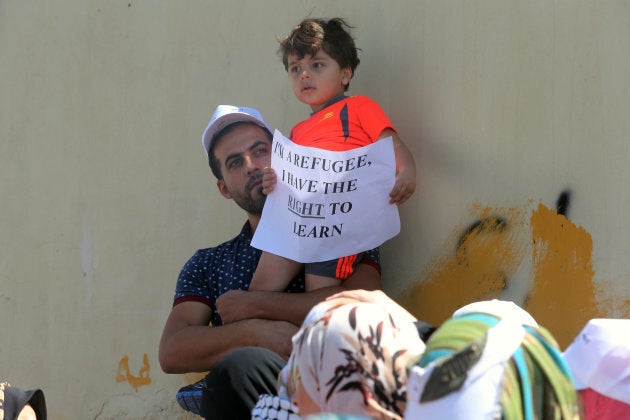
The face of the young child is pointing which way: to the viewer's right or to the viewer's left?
to the viewer's left

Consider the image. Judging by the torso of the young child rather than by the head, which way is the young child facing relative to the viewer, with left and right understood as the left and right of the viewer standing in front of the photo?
facing the viewer and to the left of the viewer

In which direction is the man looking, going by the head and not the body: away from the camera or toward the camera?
toward the camera

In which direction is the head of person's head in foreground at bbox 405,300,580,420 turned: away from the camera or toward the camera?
away from the camera

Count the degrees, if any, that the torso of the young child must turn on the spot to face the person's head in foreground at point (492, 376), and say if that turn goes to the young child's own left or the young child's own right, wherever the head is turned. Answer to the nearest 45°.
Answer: approximately 45° to the young child's own left
